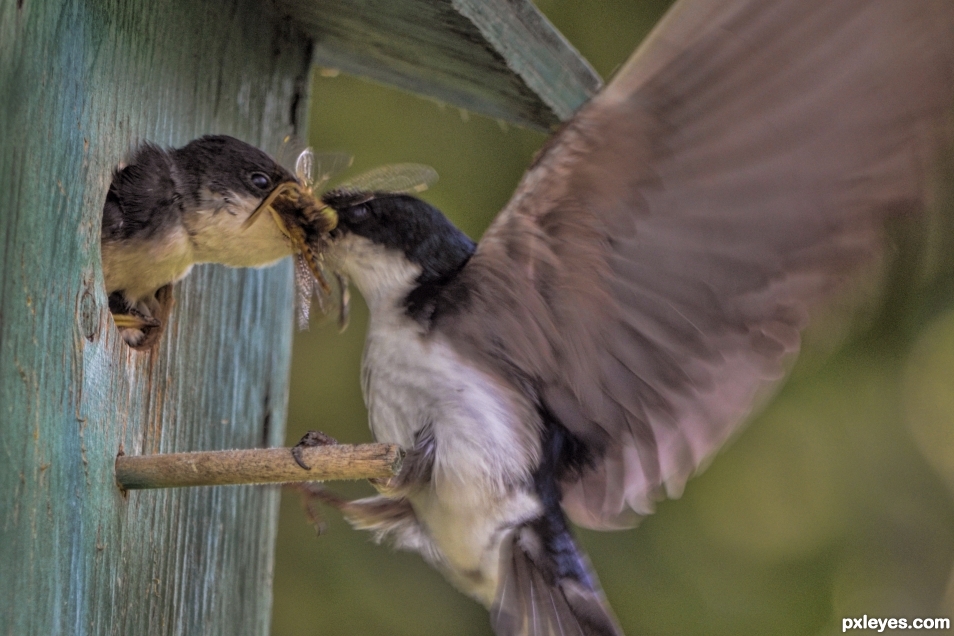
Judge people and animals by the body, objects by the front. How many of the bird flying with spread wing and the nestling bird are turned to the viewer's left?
1

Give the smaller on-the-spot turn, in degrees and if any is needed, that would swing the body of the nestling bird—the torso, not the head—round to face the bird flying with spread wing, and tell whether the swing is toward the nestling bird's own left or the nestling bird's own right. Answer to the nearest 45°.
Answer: approximately 45° to the nestling bird's own right

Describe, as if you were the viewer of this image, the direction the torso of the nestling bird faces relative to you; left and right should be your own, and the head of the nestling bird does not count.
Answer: facing to the right of the viewer

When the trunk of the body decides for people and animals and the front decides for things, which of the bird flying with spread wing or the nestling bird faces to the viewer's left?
the bird flying with spread wing

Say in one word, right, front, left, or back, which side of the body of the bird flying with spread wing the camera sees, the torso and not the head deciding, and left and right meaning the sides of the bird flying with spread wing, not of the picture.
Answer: left

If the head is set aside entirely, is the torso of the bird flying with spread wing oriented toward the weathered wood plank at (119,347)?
yes

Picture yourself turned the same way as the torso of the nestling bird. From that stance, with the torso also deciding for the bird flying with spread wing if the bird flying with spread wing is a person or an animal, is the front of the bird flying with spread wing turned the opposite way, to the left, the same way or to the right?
the opposite way
